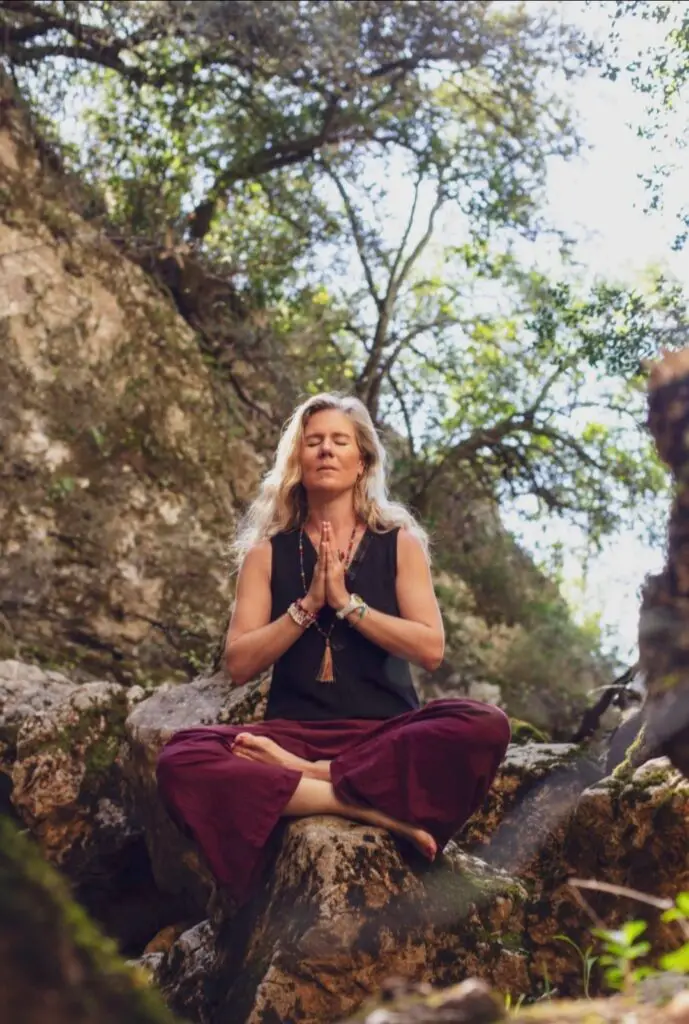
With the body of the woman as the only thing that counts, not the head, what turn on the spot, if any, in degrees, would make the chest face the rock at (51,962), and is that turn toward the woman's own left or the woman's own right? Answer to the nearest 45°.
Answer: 0° — they already face it

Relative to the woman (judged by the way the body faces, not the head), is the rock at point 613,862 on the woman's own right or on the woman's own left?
on the woman's own left

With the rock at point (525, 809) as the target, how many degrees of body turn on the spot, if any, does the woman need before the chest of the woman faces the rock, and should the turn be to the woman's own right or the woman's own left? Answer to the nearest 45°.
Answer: approximately 135° to the woman's own left

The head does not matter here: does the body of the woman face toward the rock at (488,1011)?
yes

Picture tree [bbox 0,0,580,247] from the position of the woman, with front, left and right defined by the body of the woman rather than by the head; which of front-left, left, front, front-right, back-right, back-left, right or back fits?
back
